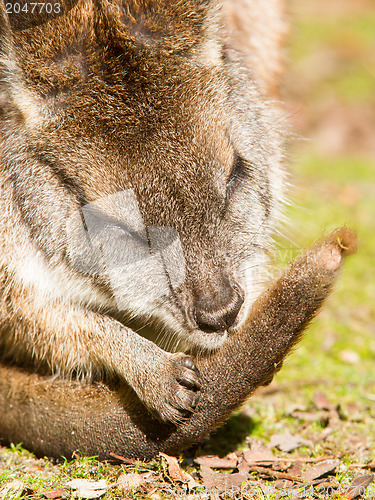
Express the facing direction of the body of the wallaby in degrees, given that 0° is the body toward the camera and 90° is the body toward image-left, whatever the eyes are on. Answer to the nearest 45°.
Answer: approximately 315°
